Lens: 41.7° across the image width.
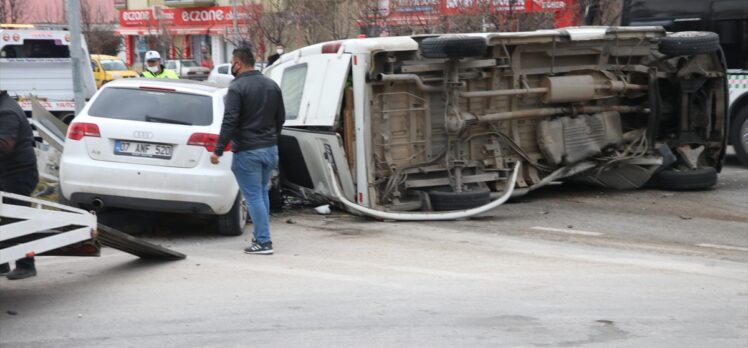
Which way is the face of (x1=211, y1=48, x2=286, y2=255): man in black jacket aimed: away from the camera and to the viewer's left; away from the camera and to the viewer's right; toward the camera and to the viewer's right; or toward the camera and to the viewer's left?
away from the camera and to the viewer's left

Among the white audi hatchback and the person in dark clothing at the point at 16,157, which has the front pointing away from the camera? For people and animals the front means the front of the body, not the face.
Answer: the white audi hatchback

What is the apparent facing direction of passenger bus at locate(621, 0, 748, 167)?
to the viewer's left

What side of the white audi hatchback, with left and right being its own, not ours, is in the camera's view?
back

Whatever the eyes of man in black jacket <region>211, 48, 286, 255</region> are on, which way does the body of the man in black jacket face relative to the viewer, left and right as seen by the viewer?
facing away from the viewer and to the left of the viewer

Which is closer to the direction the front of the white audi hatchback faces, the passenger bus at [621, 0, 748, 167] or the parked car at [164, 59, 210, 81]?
the parked car

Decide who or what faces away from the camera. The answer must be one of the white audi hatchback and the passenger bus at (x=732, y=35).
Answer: the white audi hatchback

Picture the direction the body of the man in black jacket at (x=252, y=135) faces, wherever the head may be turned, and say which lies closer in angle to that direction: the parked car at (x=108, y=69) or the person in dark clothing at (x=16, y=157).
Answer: the parked car

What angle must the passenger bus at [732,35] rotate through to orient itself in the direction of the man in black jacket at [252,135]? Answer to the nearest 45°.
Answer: approximately 45° to its left

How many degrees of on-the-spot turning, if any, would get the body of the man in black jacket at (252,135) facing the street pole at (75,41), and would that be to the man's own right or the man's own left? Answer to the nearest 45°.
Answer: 0° — they already face it

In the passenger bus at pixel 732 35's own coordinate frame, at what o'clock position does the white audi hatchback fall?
The white audi hatchback is roughly at 10 o'clock from the passenger bus.

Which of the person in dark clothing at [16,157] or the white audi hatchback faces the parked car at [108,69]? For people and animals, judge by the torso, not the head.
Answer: the white audi hatchback
